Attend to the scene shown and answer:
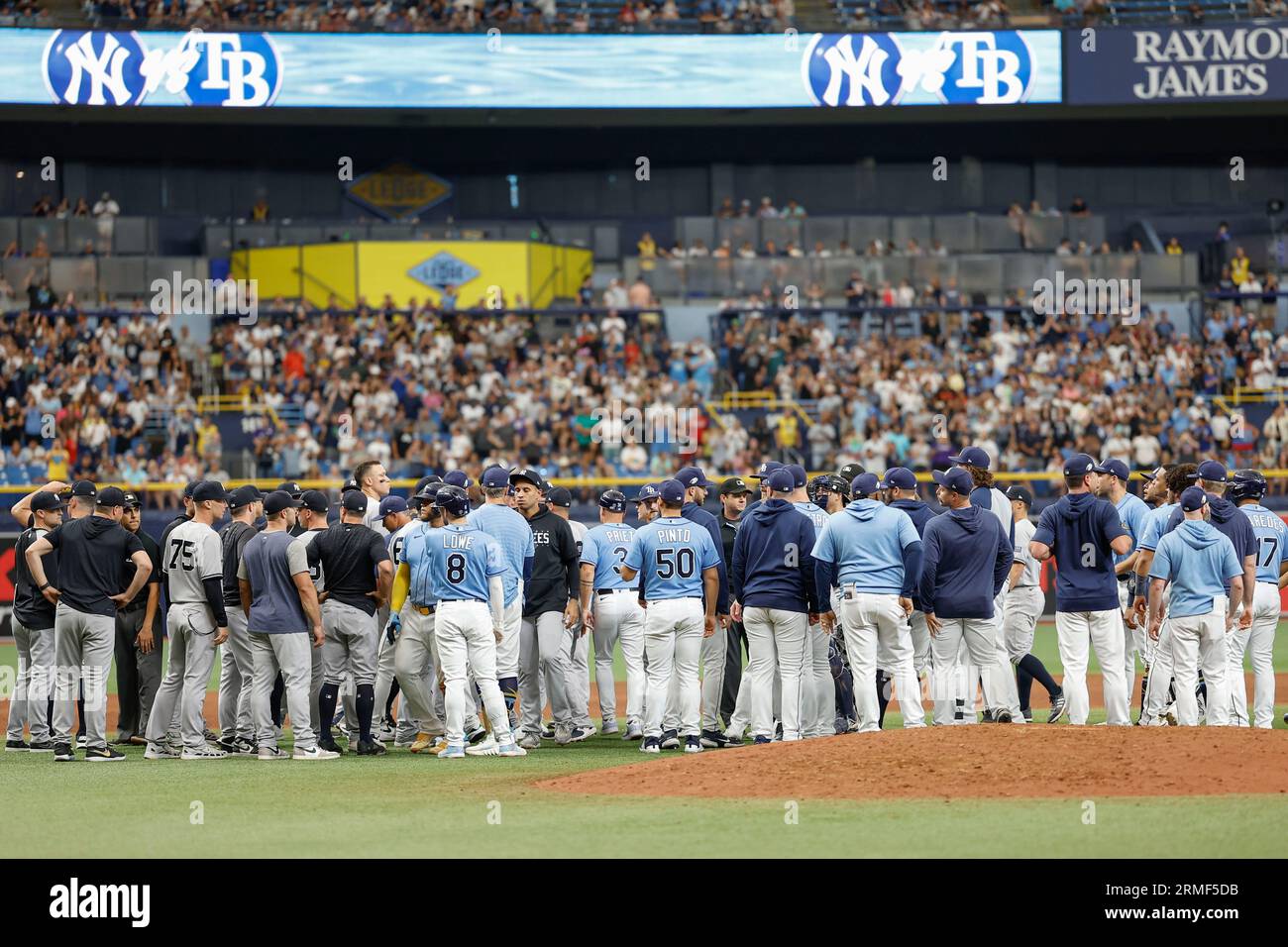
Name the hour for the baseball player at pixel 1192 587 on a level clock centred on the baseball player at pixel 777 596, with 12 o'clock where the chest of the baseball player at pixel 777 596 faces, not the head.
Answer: the baseball player at pixel 1192 587 is roughly at 3 o'clock from the baseball player at pixel 777 596.

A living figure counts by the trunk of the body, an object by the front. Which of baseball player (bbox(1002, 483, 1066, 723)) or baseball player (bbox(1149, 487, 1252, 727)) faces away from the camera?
baseball player (bbox(1149, 487, 1252, 727))

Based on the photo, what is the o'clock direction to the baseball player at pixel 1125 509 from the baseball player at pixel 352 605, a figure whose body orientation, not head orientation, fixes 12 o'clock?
the baseball player at pixel 1125 509 is roughly at 3 o'clock from the baseball player at pixel 352 605.

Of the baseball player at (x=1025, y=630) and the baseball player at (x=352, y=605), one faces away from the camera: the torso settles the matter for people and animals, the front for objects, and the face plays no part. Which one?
the baseball player at (x=352, y=605)

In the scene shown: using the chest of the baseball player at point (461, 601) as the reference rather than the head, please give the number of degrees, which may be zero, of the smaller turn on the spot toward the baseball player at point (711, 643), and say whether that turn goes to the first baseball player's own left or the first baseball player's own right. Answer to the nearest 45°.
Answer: approximately 45° to the first baseball player's own right

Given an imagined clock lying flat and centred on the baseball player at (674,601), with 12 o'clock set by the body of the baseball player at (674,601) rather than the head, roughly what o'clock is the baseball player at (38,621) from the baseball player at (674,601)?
the baseball player at (38,621) is roughly at 9 o'clock from the baseball player at (674,601).

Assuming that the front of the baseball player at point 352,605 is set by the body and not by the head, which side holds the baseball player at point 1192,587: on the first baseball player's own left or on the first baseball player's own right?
on the first baseball player's own right

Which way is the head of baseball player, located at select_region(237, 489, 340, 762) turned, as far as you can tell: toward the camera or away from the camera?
away from the camera

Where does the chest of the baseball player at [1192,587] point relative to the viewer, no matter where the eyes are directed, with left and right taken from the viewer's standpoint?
facing away from the viewer

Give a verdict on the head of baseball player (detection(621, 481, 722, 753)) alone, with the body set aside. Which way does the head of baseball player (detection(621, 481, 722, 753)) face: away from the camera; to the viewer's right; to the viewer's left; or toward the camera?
away from the camera

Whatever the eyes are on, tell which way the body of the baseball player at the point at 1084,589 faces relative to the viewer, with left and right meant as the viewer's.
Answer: facing away from the viewer

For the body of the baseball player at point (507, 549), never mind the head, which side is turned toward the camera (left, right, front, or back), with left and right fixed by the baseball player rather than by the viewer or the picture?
back

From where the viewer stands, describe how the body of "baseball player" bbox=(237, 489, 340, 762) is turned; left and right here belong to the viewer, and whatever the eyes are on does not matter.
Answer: facing away from the viewer and to the right of the viewer

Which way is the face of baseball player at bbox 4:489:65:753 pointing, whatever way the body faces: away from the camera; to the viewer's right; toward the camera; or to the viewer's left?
to the viewer's right
